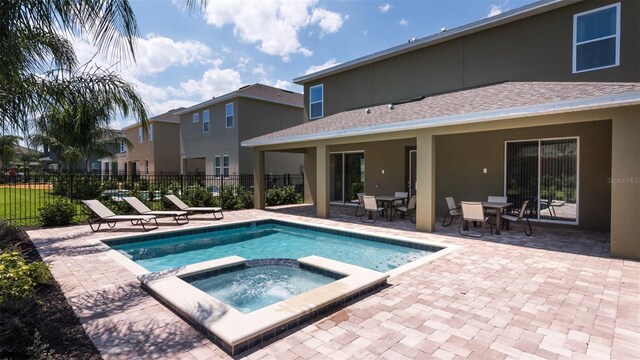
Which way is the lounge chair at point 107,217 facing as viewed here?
to the viewer's right

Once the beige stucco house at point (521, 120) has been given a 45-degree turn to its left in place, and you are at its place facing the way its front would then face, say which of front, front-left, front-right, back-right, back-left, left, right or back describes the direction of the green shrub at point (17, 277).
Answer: front-right

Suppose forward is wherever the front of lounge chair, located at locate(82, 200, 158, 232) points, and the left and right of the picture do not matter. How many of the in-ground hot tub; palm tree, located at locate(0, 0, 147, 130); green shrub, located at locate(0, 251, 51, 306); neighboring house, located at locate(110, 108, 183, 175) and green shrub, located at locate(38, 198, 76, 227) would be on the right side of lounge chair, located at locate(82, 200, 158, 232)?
3

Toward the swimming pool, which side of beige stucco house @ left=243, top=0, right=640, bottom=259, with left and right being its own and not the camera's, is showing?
back

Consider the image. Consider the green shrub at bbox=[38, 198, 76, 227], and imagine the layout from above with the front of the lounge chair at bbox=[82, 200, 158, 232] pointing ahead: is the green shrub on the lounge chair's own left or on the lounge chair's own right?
on the lounge chair's own left
